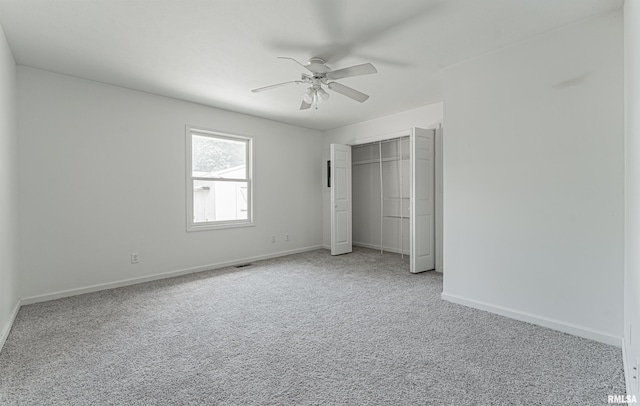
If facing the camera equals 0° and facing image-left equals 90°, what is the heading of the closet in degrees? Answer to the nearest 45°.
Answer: approximately 45°
